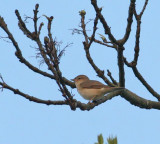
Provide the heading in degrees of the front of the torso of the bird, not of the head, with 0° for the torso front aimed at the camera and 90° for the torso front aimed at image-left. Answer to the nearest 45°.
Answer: approximately 90°
